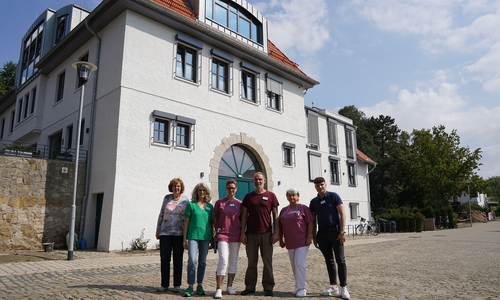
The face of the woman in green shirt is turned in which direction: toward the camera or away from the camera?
toward the camera

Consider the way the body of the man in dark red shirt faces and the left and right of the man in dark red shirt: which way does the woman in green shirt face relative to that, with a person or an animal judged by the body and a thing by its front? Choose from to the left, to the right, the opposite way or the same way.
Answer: the same way

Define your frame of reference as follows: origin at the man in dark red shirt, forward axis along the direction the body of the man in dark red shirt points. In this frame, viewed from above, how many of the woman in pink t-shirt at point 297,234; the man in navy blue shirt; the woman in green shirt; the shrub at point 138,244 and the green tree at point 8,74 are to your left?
2

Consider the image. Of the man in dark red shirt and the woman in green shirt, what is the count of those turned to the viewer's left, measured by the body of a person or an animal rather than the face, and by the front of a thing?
0

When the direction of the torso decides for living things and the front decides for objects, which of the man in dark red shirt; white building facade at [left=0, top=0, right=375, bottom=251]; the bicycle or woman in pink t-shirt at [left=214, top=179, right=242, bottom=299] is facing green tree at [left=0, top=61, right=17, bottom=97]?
the bicycle

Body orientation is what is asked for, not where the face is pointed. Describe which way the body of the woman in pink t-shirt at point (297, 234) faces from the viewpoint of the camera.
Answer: toward the camera

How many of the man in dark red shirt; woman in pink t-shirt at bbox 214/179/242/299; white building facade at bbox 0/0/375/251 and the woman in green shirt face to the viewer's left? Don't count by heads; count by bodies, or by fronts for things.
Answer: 0

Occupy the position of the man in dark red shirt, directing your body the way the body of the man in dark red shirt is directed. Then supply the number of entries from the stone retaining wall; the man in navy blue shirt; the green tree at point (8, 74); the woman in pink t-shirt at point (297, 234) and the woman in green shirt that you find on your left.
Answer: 2

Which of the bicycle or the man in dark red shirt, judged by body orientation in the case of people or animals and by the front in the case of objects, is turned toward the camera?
the man in dark red shirt

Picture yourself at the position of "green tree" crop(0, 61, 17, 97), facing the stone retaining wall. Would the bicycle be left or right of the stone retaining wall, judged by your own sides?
left

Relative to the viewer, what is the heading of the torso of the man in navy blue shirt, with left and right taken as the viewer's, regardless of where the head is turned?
facing the viewer and to the left of the viewer

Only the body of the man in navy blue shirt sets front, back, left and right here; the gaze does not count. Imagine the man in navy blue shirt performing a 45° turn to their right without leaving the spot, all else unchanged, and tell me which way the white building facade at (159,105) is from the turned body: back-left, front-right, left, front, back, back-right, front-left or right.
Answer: front-right

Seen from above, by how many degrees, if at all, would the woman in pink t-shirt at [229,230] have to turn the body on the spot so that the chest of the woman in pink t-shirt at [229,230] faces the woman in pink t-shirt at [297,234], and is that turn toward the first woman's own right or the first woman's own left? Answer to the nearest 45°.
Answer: approximately 90° to the first woman's own left

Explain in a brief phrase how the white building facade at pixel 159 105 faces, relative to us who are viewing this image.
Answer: facing the viewer and to the right of the viewer

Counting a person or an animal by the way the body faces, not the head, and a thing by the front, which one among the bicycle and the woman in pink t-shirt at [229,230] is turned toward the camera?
the woman in pink t-shirt

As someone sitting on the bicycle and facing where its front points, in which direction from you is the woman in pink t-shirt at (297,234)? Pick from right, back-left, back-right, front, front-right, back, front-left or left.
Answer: left

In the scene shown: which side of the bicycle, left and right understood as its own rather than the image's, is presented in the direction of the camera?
left

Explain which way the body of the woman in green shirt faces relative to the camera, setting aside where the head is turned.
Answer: toward the camera

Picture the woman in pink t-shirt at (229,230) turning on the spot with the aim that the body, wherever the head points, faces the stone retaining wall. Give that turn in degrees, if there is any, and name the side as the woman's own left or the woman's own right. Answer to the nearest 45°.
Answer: approximately 135° to the woman's own right
